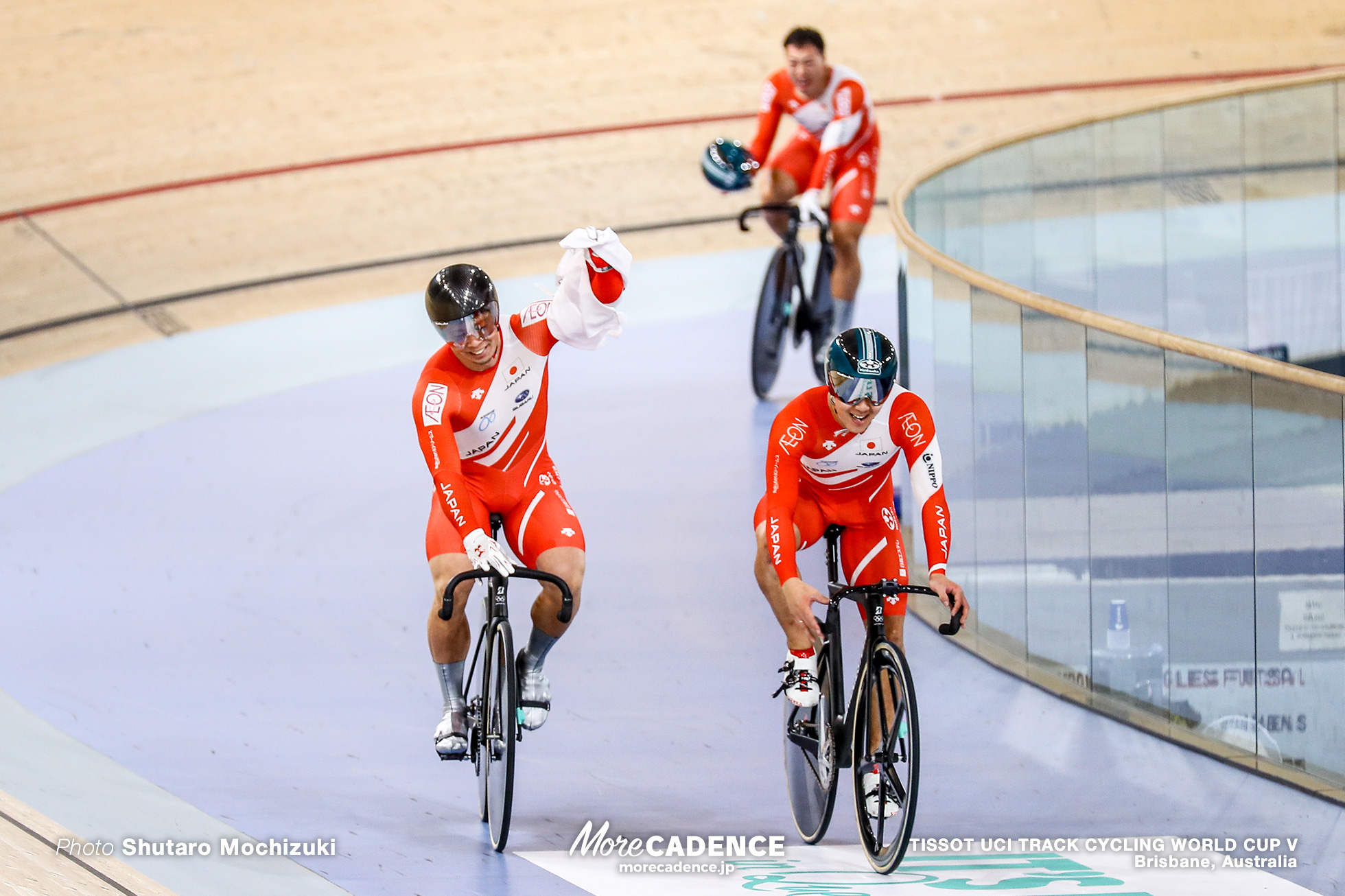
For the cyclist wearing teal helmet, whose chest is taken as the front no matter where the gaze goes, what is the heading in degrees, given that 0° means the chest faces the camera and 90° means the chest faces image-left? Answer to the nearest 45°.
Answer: approximately 0°

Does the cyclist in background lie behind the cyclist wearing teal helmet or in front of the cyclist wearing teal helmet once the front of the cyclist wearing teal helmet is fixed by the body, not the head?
behind

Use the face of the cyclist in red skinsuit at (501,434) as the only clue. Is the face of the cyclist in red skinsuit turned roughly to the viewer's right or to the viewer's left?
to the viewer's right

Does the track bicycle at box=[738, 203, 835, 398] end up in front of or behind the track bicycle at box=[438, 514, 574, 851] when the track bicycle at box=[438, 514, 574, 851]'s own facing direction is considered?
behind
